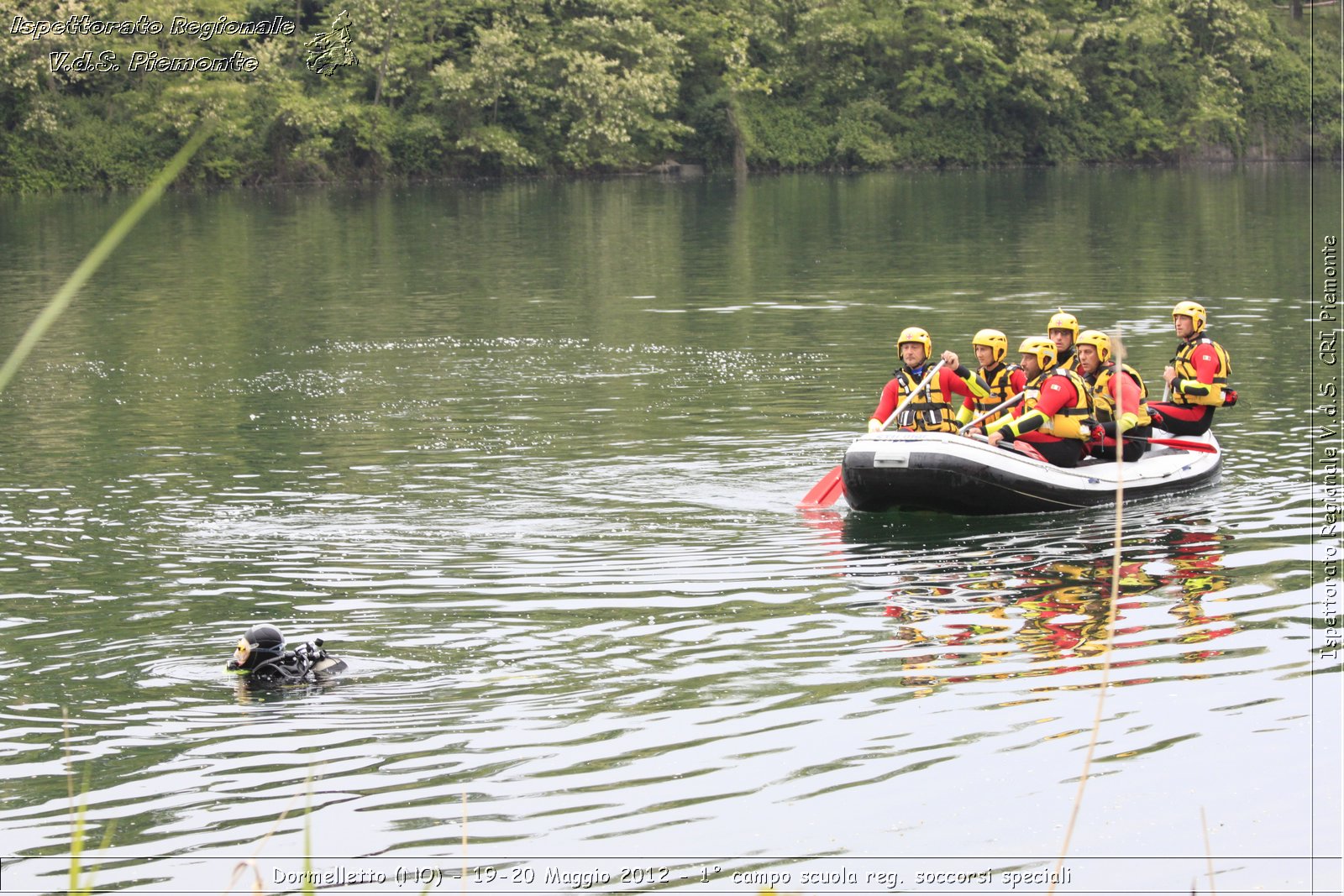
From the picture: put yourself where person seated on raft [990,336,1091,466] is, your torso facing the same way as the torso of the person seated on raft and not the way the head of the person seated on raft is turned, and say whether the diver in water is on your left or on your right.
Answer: on your left

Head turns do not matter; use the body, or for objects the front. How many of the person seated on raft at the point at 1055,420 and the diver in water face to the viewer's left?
2

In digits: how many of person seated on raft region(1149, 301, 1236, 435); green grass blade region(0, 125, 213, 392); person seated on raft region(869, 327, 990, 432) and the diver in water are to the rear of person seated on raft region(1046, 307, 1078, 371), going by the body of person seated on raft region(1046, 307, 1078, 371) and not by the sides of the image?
1

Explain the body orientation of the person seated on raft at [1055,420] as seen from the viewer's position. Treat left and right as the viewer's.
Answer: facing to the left of the viewer

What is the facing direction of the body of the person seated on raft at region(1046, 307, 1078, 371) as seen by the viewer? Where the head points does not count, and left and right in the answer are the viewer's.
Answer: facing the viewer and to the left of the viewer

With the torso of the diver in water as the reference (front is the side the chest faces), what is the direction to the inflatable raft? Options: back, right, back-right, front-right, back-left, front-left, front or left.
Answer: back-right

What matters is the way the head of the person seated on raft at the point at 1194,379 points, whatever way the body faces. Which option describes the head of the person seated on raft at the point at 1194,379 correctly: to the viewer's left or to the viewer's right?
to the viewer's left

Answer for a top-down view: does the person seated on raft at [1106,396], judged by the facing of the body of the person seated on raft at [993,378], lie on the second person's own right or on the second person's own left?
on the second person's own left

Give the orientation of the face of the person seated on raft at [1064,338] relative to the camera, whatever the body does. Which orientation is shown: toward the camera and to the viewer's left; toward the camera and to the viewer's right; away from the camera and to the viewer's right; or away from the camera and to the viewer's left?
toward the camera and to the viewer's left

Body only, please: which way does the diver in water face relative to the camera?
to the viewer's left

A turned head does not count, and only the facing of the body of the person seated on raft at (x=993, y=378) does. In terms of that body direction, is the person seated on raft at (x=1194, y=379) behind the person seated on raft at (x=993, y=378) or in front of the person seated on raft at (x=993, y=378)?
behind
